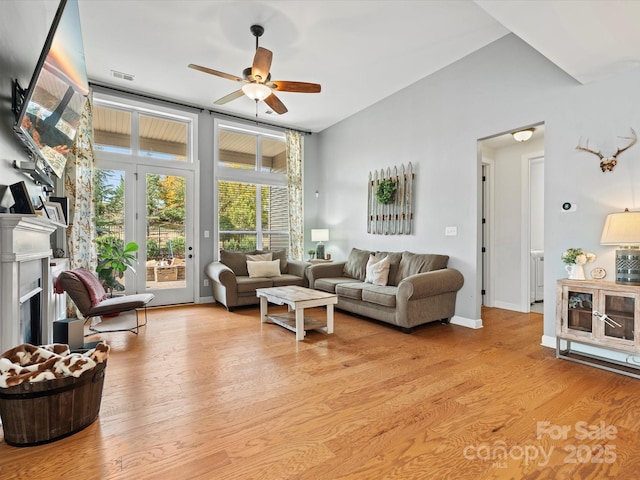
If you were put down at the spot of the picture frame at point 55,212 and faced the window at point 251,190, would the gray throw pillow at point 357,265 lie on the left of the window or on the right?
right

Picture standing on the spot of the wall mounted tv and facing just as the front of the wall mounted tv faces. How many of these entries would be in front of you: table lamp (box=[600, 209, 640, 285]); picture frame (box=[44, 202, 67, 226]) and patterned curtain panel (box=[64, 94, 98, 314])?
1

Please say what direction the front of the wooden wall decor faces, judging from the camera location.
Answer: facing the viewer and to the left of the viewer

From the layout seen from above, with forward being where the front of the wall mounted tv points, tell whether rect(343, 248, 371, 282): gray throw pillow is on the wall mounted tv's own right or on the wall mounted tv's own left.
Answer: on the wall mounted tv's own left

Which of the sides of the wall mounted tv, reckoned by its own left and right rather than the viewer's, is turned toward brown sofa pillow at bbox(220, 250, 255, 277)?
left

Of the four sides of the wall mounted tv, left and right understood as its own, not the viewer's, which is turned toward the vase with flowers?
front

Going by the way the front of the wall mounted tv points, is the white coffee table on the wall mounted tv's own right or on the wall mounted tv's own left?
on the wall mounted tv's own left

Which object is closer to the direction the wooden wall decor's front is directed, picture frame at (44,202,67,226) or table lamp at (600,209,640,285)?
the picture frame

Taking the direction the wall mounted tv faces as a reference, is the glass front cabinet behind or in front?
in front

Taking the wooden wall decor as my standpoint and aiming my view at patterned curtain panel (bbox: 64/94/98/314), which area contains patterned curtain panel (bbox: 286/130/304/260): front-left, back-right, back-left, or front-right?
front-right

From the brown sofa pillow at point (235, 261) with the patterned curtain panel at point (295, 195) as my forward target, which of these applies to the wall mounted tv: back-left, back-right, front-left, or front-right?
back-right

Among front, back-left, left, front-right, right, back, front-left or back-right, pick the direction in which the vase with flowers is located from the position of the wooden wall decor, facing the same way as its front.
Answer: left

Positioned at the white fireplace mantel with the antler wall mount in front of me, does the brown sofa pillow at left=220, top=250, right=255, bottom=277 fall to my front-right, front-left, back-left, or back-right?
front-left

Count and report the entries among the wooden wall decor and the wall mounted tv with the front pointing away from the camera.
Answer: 0

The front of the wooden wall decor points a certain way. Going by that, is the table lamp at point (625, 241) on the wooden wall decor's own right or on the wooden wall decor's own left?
on the wooden wall decor's own left

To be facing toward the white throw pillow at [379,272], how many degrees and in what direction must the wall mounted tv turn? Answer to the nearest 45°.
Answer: approximately 45° to its left

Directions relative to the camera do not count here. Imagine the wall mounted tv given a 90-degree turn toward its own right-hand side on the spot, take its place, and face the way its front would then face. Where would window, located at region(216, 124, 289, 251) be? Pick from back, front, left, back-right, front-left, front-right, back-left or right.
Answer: back

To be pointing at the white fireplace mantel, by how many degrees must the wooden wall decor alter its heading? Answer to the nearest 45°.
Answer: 0° — it already faces it

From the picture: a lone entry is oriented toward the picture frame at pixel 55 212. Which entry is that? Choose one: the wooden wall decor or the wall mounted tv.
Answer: the wooden wall decor

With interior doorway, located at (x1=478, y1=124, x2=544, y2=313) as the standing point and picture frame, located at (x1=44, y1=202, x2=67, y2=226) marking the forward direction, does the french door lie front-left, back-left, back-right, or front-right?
front-right

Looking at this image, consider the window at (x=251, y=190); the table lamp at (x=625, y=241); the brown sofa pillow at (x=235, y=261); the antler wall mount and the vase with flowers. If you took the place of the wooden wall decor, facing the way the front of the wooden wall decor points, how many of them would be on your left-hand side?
3

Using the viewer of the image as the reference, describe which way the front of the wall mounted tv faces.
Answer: facing the viewer and to the right of the viewer
